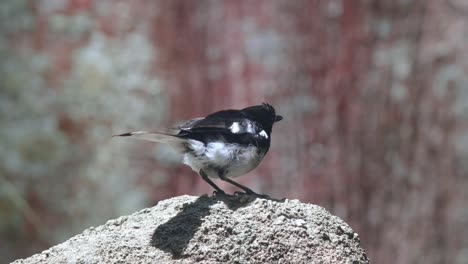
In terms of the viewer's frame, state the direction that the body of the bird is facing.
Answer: to the viewer's right
